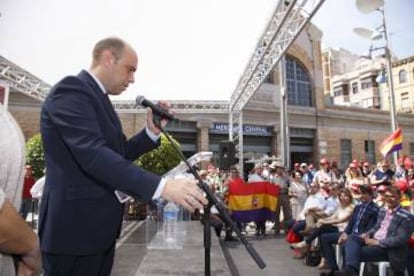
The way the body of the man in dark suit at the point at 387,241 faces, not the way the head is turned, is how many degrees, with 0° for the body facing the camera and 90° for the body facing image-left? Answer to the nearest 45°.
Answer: approximately 45°

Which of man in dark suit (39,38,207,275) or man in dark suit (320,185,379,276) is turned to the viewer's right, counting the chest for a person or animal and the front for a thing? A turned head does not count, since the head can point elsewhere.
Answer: man in dark suit (39,38,207,275)

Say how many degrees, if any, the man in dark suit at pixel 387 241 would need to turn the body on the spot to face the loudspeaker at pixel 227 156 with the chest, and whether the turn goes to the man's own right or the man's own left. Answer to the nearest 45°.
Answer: approximately 90° to the man's own right

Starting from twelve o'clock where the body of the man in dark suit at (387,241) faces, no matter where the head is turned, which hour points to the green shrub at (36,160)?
The green shrub is roughly at 2 o'clock from the man in dark suit.

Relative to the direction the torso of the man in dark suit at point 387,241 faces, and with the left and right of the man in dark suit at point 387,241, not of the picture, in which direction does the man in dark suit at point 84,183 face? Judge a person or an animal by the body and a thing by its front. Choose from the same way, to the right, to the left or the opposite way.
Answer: the opposite way

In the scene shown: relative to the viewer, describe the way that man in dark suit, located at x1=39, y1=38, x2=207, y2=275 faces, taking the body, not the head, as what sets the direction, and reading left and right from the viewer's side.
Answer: facing to the right of the viewer

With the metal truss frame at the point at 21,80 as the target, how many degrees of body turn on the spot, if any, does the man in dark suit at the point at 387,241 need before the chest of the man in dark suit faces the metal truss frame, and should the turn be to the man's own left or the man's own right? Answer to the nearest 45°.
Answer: approximately 45° to the man's own right
